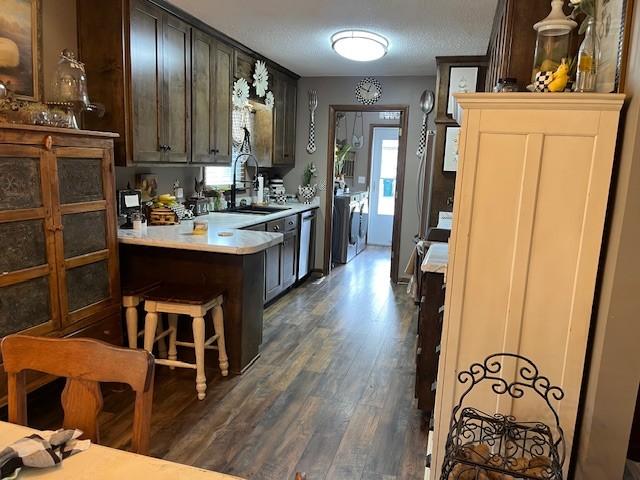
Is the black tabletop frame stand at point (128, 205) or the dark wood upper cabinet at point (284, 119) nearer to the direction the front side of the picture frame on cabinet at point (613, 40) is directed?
the black tabletop frame stand

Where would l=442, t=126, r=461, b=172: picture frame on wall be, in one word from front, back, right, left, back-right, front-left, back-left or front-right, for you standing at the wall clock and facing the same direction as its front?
front-left

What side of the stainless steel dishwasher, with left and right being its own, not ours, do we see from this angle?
right

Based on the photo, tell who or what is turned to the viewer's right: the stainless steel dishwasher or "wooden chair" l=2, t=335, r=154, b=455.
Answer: the stainless steel dishwasher

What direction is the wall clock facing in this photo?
toward the camera

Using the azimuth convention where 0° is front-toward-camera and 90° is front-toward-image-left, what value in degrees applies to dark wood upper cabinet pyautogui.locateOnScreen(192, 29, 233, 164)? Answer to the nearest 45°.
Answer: approximately 315°

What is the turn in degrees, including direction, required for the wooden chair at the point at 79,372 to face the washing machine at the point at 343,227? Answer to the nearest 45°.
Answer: approximately 180°

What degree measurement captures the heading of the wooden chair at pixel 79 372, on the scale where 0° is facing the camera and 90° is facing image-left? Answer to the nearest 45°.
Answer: approximately 45°

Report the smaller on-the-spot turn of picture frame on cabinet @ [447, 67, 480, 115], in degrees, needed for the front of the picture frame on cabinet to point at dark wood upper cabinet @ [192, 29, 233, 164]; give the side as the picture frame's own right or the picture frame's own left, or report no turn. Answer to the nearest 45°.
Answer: approximately 45° to the picture frame's own right

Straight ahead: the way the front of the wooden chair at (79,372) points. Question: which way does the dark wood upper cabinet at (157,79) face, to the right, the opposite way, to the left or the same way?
to the left

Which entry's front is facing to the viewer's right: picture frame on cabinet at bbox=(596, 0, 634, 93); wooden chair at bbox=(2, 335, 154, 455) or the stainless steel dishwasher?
the stainless steel dishwasher

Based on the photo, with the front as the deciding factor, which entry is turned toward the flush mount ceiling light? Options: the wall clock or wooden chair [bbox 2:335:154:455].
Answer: the wall clock

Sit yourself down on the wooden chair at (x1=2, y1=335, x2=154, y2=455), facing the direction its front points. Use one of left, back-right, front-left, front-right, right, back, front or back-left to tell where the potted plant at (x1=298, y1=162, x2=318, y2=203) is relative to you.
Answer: back
